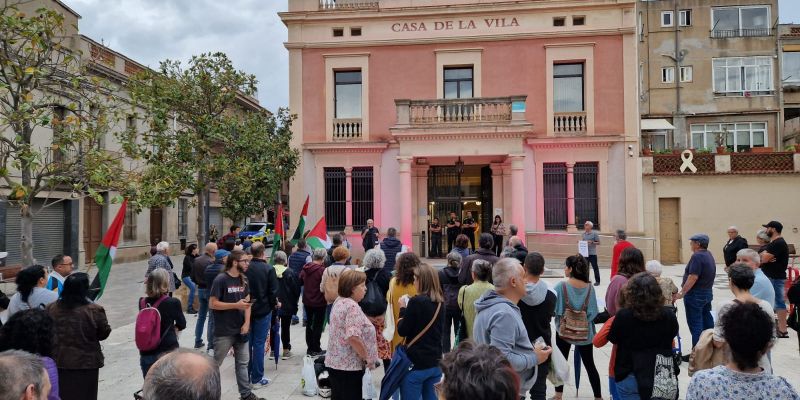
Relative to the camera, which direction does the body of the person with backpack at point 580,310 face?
away from the camera

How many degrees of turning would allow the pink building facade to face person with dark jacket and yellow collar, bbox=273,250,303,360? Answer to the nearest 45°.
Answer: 0° — it already faces them

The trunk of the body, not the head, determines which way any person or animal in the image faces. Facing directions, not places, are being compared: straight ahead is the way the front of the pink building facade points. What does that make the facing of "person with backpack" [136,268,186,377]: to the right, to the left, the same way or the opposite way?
the opposite way

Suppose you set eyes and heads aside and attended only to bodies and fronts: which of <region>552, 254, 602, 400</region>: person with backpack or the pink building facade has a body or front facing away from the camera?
the person with backpack

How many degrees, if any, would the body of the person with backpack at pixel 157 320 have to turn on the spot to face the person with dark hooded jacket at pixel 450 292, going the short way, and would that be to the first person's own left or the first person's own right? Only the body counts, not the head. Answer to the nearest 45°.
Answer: approximately 45° to the first person's own right

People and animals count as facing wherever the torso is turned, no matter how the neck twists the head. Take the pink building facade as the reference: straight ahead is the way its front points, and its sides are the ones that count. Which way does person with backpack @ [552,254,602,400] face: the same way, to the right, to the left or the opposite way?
the opposite way

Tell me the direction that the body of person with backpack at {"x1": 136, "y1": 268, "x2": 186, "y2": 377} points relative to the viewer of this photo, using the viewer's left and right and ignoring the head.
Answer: facing away from the viewer and to the right of the viewer

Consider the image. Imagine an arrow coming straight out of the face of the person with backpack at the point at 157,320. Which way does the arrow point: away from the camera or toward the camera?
away from the camera

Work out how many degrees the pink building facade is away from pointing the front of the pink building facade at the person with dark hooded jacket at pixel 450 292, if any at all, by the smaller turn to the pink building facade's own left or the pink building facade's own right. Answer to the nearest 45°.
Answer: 0° — it already faces them

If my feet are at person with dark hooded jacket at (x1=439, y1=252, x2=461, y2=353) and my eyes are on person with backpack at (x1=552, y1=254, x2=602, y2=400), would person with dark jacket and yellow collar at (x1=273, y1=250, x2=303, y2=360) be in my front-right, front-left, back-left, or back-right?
back-right
